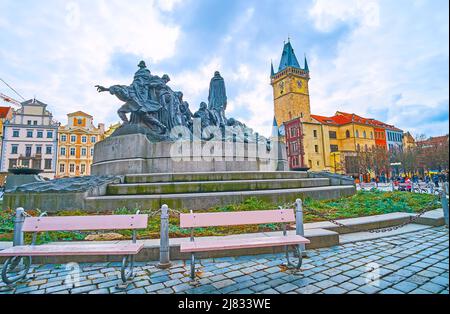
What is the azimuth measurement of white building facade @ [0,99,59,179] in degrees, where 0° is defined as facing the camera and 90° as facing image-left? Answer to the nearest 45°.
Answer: approximately 0°

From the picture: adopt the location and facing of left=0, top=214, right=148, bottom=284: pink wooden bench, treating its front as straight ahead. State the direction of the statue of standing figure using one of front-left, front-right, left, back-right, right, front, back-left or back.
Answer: back-left

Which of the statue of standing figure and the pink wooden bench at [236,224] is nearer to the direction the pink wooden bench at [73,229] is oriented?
the pink wooden bench

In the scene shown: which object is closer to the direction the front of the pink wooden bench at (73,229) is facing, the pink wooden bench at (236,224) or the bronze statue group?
the pink wooden bench

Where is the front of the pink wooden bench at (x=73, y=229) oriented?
toward the camera

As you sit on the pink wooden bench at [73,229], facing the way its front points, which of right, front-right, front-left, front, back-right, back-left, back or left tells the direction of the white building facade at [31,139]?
back

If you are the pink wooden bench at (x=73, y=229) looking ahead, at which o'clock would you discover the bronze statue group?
The bronze statue group is roughly at 7 o'clock from the pink wooden bench.

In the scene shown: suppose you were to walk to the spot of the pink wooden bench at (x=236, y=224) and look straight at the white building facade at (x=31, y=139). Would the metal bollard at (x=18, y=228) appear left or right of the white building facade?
left

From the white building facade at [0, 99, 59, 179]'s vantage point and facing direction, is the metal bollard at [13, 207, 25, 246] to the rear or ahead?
ahead

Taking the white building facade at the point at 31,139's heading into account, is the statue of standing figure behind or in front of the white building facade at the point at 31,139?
in front

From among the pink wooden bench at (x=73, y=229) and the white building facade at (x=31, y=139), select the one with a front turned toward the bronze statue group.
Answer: the white building facade
